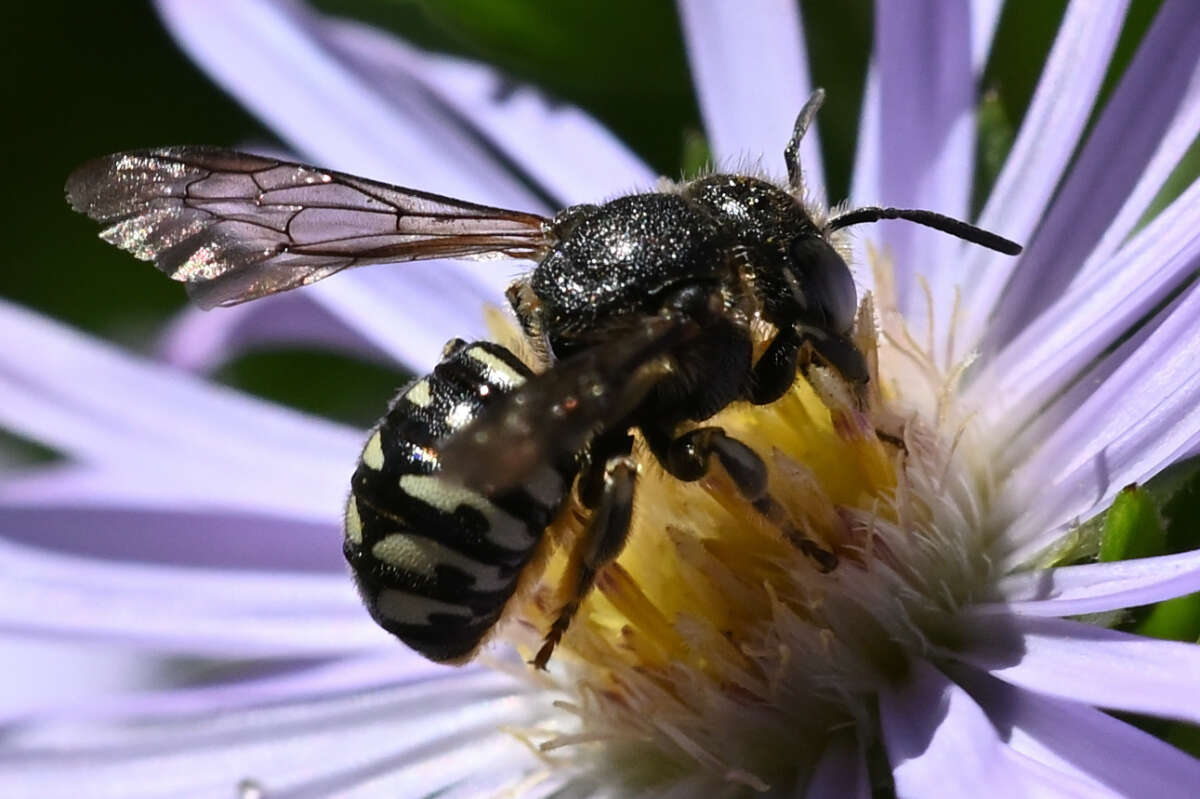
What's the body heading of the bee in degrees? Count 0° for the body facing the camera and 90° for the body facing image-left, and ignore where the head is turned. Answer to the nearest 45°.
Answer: approximately 270°
